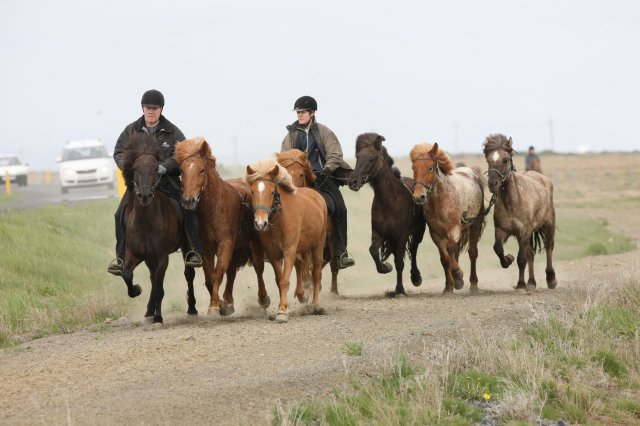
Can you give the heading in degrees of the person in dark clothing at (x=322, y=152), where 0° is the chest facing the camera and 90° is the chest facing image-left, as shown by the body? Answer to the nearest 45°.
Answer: approximately 45°

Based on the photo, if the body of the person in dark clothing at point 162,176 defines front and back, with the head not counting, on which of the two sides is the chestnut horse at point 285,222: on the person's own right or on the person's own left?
on the person's own left

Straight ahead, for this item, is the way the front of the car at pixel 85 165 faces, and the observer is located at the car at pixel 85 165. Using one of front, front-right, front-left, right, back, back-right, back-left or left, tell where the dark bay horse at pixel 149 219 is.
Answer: front

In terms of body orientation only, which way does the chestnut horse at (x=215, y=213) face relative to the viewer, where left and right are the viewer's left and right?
facing the viewer and to the left of the viewer

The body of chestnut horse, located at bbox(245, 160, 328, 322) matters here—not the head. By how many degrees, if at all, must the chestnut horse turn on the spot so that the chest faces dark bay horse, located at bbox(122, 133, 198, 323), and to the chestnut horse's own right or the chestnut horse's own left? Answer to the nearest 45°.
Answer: approximately 45° to the chestnut horse's own right

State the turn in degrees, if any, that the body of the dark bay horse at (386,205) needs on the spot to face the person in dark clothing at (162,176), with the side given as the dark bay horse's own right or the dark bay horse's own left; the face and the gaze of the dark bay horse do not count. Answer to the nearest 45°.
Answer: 0° — it already faces them

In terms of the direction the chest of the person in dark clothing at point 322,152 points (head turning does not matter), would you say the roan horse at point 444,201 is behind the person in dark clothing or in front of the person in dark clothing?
behind

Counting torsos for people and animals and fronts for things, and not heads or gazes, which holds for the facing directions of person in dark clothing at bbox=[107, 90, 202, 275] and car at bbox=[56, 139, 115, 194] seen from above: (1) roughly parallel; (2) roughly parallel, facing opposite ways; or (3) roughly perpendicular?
roughly parallel

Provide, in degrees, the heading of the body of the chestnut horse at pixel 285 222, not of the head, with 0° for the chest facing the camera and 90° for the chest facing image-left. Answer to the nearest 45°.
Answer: approximately 45°

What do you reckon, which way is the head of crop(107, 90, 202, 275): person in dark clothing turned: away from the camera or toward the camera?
toward the camera

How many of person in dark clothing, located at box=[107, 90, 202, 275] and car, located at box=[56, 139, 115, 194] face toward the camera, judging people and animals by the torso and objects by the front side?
2

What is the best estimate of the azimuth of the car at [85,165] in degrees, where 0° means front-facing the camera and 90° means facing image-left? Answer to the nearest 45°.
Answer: approximately 0°

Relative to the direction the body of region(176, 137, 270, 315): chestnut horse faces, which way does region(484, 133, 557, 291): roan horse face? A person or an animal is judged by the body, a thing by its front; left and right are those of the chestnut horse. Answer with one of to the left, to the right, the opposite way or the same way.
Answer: the same way
